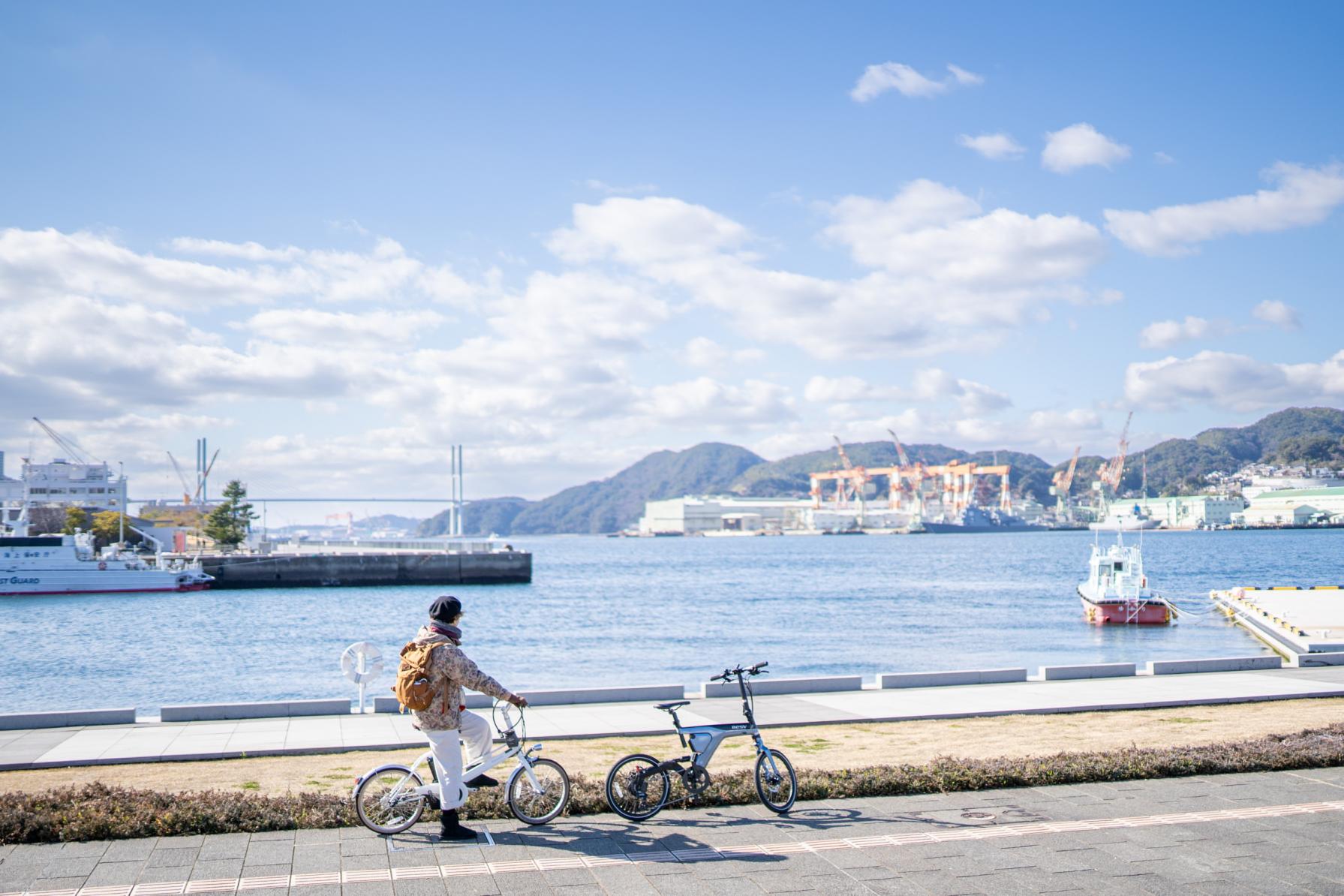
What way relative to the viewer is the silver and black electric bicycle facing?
to the viewer's right

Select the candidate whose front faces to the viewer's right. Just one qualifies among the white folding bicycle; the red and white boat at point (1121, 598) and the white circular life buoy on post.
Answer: the white folding bicycle

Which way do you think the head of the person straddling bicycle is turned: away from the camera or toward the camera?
away from the camera

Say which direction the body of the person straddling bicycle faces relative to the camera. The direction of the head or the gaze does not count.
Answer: to the viewer's right

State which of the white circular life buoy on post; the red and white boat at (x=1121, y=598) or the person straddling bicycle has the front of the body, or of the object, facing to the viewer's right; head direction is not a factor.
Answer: the person straddling bicycle

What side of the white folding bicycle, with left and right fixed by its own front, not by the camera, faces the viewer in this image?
right

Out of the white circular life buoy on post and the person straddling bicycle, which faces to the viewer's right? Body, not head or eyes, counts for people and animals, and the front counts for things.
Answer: the person straddling bicycle
